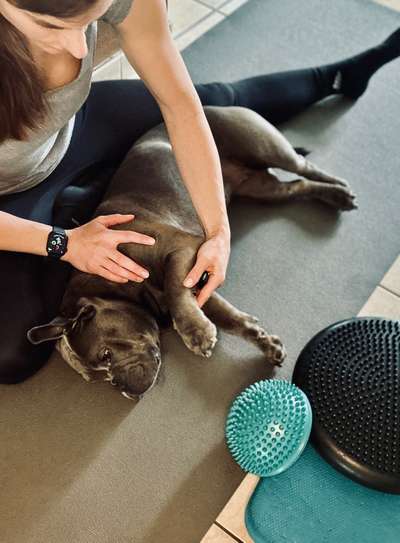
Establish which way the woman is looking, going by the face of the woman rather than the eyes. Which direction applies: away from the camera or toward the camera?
toward the camera

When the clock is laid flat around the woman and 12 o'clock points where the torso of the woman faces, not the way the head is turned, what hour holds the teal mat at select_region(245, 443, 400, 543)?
The teal mat is roughly at 12 o'clock from the woman.
